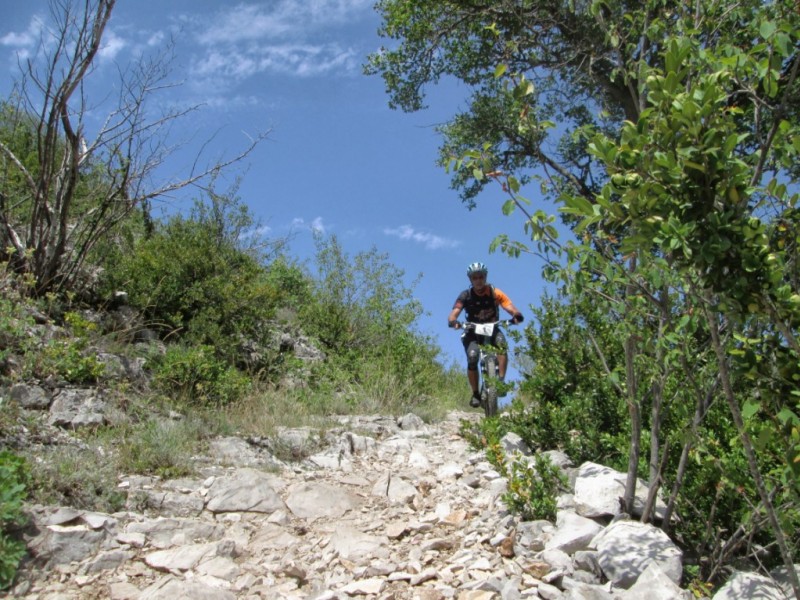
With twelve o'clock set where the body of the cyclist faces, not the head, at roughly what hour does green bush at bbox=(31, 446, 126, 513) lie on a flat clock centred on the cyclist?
The green bush is roughly at 1 o'clock from the cyclist.

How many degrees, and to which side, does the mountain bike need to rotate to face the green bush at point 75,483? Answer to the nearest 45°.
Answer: approximately 45° to its right

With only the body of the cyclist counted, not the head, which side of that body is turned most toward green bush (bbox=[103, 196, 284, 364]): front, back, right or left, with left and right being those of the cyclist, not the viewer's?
right

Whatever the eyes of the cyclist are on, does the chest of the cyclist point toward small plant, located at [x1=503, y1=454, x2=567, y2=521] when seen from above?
yes

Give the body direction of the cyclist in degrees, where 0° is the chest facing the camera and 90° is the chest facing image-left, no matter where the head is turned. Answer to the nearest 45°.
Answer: approximately 0°

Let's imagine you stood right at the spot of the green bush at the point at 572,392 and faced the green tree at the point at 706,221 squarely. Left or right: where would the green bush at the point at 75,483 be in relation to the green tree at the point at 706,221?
right

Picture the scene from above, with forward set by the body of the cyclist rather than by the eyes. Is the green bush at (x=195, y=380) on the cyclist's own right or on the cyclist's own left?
on the cyclist's own right

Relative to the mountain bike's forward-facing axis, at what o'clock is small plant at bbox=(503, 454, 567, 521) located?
The small plant is roughly at 12 o'clock from the mountain bike.
